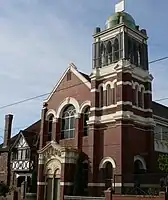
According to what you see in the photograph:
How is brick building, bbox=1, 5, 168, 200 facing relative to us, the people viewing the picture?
facing the viewer and to the left of the viewer
